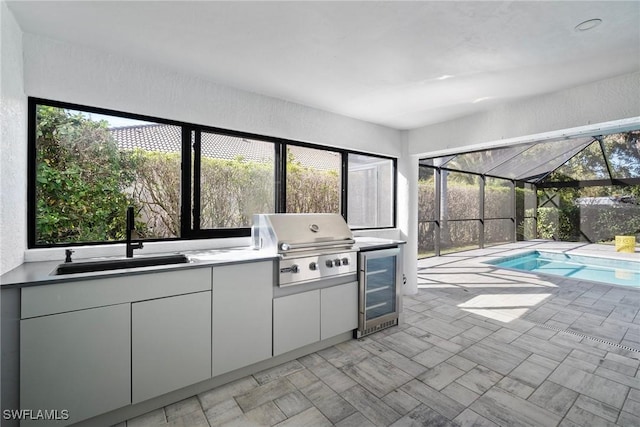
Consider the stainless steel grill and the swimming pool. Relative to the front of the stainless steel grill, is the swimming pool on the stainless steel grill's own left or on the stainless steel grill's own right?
on the stainless steel grill's own left

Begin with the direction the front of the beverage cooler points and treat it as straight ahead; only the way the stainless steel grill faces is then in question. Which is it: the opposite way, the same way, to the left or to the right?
the same way

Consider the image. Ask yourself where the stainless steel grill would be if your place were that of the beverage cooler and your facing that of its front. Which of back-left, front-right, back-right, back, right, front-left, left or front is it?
right

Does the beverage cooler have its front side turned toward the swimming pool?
no

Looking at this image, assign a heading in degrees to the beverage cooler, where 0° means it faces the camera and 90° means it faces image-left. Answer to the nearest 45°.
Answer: approximately 315°
